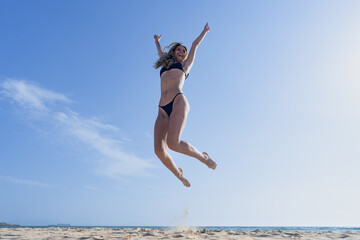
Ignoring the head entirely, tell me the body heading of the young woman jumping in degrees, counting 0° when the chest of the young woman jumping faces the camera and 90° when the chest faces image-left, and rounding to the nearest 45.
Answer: approximately 45°
